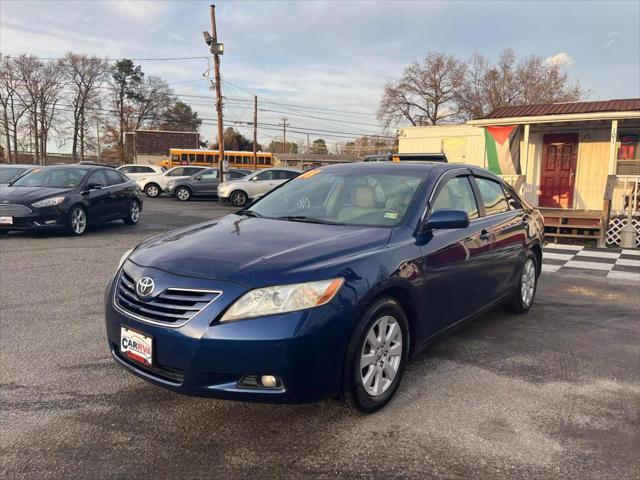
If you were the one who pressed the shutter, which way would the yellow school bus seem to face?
facing to the left of the viewer

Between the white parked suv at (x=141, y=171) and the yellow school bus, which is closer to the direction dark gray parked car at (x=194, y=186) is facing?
the white parked suv

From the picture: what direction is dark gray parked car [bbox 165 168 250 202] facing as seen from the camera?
to the viewer's left

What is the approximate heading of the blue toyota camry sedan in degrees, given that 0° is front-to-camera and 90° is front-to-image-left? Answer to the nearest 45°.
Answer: approximately 45°

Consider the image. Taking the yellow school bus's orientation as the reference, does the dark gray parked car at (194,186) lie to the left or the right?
on its left

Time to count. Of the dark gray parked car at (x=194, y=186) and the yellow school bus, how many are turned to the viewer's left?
2

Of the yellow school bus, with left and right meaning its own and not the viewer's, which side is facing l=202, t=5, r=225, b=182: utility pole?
left

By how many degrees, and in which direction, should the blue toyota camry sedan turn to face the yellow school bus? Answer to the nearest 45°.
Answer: approximately 135° to its right
